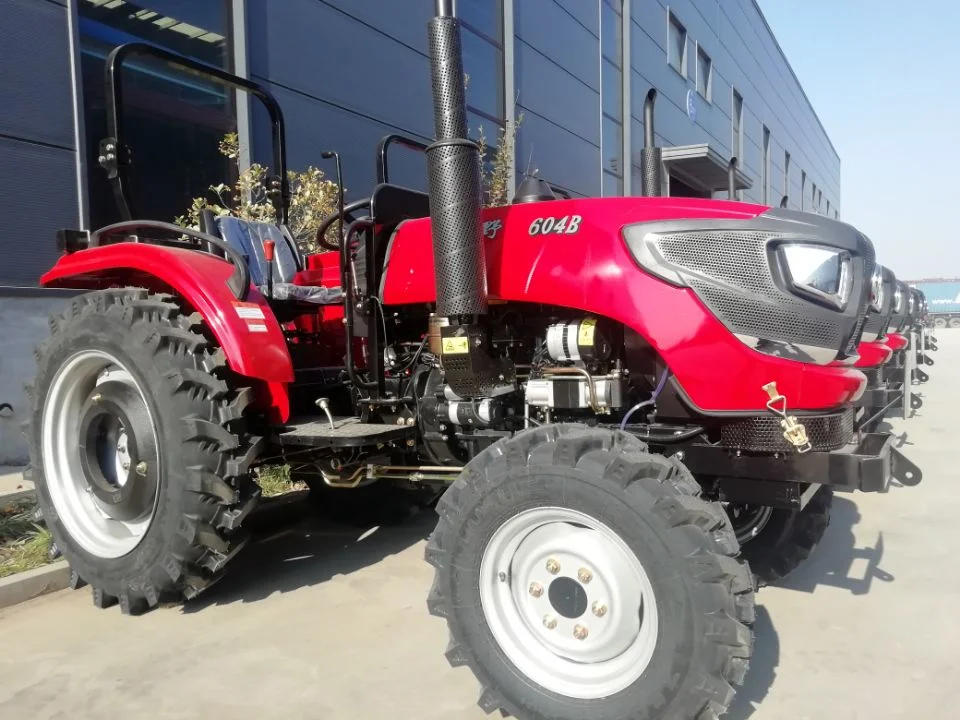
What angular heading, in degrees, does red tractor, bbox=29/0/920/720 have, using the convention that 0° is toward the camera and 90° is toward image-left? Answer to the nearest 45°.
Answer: approximately 315°
